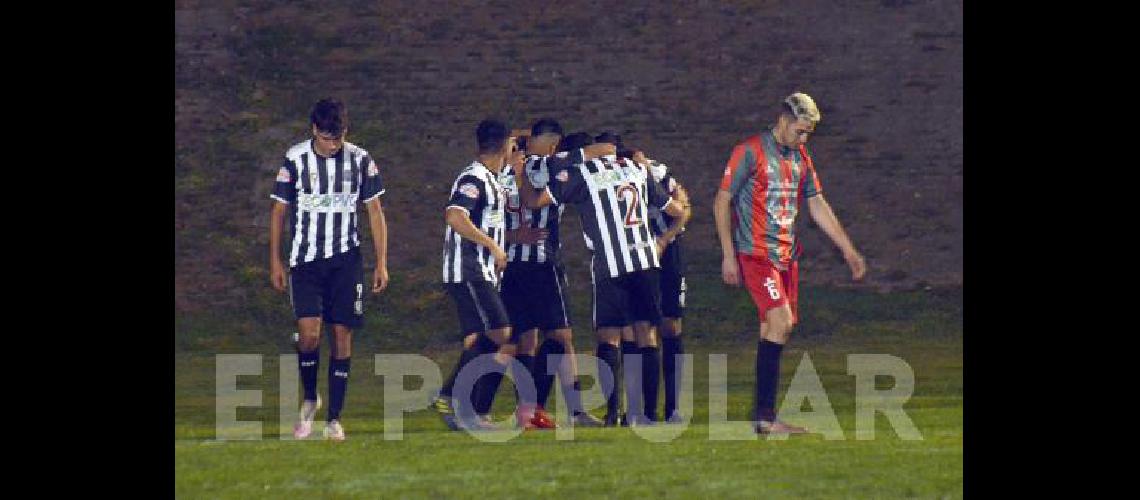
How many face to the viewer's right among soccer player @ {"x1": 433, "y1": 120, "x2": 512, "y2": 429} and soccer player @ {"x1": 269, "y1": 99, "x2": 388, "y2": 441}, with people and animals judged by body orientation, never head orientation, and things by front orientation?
1

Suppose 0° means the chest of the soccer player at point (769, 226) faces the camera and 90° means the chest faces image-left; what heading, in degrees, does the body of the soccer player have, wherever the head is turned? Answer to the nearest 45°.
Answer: approximately 315°

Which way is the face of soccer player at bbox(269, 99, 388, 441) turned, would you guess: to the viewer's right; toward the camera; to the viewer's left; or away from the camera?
toward the camera

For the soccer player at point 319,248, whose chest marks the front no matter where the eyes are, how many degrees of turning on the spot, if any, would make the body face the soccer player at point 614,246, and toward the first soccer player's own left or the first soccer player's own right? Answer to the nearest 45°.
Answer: approximately 90° to the first soccer player's own left

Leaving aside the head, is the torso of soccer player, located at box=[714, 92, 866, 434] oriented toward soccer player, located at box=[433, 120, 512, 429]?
no

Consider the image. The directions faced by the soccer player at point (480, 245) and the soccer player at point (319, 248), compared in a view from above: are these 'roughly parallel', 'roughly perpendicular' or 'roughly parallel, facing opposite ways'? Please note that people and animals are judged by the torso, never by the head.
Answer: roughly perpendicular

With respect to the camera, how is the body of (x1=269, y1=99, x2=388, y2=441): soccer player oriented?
toward the camera

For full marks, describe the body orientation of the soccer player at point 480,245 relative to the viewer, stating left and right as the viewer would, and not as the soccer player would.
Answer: facing to the right of the viewer

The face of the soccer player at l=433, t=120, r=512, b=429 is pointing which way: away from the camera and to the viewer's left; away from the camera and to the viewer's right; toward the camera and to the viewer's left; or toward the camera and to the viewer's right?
away from the camera and to the viewer's right

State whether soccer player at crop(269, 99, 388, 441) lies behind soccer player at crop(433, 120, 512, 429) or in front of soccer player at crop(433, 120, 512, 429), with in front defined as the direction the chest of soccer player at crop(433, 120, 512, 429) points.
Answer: behind

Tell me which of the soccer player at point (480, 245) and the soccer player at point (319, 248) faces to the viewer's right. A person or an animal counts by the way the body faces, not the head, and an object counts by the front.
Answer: the soccer player at point (480, 245)
